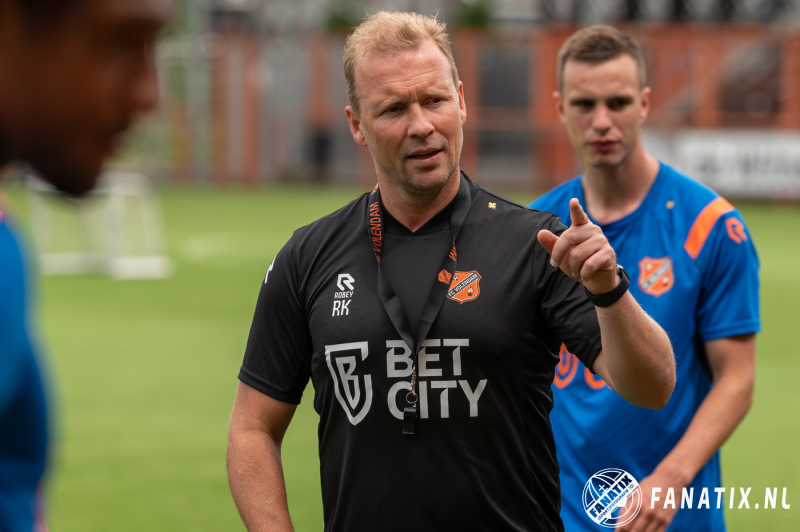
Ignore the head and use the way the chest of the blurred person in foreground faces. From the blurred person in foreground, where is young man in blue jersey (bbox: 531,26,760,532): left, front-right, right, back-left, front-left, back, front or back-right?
front-left

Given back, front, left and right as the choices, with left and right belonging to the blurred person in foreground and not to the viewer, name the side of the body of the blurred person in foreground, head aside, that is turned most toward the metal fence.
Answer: left

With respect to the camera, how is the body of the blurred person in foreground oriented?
to the viewer's right

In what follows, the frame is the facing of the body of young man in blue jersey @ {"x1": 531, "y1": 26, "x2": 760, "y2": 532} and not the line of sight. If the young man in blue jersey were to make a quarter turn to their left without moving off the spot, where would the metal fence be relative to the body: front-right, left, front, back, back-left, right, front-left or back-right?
back-left

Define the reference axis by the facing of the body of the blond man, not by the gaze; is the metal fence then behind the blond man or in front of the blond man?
behind

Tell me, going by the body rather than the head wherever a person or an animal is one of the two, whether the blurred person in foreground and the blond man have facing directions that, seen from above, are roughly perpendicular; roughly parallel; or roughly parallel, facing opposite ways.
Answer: roughly perpendicular

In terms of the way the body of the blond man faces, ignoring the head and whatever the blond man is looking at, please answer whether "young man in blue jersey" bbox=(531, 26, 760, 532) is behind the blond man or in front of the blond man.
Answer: behind

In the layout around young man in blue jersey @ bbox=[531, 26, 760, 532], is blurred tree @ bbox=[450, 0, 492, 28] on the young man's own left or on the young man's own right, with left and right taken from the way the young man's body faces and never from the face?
on the young man's own right

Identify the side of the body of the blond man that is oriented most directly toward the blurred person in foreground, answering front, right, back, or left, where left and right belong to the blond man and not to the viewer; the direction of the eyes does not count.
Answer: front

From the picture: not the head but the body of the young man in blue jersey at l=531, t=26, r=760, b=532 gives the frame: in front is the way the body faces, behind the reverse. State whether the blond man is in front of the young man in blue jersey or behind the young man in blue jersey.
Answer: in front

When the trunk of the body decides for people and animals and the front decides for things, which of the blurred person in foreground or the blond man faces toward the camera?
the blond man

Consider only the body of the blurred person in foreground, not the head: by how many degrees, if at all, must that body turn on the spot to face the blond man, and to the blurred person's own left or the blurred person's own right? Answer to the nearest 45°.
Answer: approximately 45° to the blurred person's own left

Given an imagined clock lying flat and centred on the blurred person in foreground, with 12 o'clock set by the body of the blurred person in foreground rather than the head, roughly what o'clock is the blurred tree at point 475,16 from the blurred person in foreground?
The blurred tree is roughly at 10 o'clock from the blurred person in foreground.

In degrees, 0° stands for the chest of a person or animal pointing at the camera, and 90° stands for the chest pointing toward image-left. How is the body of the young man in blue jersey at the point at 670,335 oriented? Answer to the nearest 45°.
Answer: approximately 45°

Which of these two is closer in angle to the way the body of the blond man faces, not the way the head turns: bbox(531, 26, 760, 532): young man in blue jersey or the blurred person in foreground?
the blurred person in foreground

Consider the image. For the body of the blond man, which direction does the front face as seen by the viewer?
toward the camera
